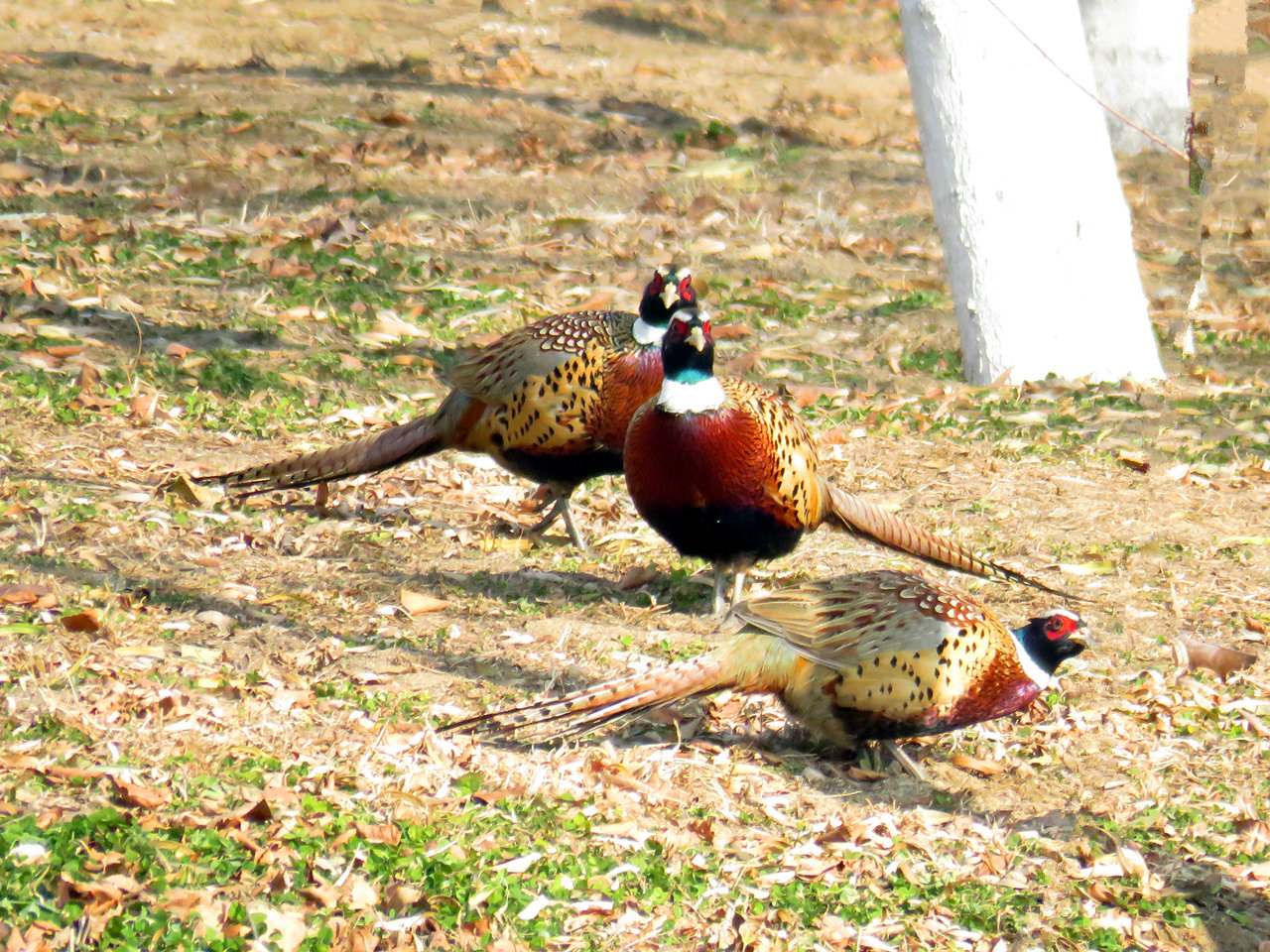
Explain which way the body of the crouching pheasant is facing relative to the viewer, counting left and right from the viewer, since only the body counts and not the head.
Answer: facing to the right of the viewer

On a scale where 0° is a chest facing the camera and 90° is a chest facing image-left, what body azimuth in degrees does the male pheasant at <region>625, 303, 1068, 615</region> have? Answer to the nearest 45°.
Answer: approximately 45°

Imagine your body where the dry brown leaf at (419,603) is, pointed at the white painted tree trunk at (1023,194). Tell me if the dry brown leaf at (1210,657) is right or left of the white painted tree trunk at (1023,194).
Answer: right

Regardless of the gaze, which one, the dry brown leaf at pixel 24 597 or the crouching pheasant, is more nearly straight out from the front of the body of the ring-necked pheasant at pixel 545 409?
the crouching pheasant

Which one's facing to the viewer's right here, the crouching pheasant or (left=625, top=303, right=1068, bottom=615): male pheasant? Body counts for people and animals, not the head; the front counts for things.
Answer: the crouching pheasant

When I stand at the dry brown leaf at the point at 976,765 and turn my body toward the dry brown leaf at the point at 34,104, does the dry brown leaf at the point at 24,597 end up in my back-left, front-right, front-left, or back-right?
front-left

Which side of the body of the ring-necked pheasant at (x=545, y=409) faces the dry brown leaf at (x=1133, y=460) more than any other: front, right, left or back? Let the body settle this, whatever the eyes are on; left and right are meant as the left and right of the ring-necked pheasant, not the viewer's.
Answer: front

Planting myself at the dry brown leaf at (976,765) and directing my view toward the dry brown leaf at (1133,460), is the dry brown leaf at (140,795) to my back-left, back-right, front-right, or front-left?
back-left

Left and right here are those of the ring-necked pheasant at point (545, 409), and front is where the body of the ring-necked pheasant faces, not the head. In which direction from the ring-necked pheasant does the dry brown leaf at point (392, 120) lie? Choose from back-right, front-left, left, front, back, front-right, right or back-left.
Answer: left

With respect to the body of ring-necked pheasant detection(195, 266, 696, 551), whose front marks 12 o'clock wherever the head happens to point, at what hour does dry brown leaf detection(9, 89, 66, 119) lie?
The dry brown leaf is roughly at 8 o'clock from the ring-necked pheasant.

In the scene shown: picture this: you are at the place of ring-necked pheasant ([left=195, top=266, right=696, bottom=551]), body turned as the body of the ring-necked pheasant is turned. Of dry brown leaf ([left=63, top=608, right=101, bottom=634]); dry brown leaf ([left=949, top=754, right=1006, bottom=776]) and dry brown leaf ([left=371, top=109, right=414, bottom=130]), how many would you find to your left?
1

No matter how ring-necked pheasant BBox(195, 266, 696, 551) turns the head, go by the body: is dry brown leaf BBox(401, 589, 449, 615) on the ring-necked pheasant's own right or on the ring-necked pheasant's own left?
on the ring-necked pheasant's own right

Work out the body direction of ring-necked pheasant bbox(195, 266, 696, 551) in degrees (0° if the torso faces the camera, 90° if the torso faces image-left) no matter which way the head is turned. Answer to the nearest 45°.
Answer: approximately 270°

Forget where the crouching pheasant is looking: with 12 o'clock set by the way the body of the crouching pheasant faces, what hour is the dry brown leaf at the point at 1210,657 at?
The dry brown leaf is roughly at 11 o'clock from the crouching pheasant.
